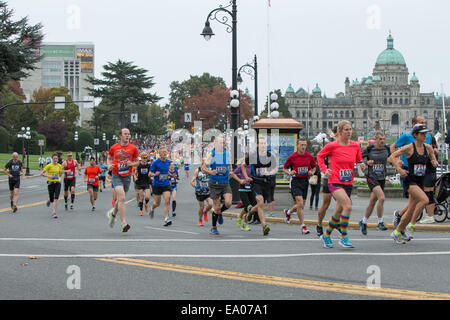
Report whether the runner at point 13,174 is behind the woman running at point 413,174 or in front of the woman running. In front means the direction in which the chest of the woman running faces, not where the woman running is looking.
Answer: behind

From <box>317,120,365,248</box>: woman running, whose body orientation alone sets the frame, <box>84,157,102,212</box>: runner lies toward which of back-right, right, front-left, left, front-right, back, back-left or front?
back

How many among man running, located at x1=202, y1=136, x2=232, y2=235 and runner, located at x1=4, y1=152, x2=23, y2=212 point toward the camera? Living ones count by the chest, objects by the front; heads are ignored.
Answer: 2

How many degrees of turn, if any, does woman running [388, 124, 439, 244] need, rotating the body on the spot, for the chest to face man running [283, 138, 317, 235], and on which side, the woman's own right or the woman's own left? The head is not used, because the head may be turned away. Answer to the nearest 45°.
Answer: approximately 180°

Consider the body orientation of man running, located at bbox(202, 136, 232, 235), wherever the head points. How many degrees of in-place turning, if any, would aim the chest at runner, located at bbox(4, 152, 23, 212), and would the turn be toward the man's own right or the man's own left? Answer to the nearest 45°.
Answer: approximately 135° to the man's own right

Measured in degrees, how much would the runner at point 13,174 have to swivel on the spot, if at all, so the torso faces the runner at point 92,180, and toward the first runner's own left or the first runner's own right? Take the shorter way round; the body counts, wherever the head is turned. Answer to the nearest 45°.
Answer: approximately 90° to the first runner's own left

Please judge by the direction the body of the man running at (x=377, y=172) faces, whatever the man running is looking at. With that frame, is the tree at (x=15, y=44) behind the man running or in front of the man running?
behind

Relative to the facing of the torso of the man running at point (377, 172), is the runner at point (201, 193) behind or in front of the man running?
behind
